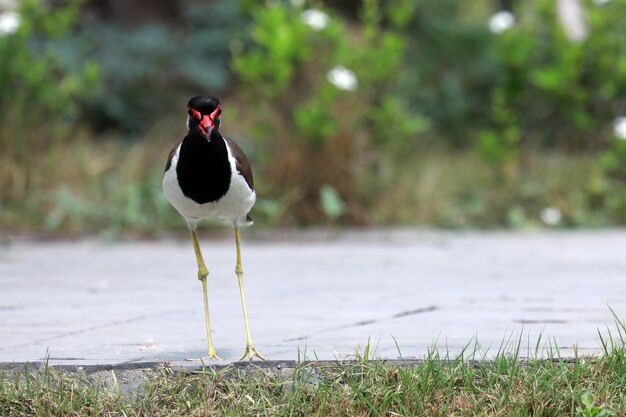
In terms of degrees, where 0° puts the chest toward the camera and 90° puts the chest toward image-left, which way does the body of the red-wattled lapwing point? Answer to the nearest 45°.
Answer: approximately 0°

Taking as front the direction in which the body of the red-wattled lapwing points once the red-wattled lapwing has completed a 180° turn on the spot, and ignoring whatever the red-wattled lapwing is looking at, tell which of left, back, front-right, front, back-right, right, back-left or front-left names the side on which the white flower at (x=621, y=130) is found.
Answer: front-right

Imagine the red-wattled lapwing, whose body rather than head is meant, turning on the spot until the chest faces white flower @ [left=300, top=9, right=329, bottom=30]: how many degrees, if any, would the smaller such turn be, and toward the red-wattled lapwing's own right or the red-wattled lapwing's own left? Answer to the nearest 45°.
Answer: approximately 180°

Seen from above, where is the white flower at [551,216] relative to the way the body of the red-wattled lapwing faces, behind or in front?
behind

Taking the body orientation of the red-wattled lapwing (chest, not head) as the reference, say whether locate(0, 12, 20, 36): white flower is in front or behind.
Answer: behind

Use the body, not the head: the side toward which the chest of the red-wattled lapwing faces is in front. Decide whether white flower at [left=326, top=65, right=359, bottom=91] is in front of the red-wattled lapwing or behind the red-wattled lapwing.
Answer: behind
